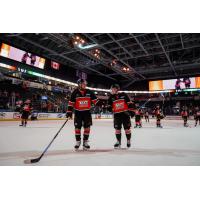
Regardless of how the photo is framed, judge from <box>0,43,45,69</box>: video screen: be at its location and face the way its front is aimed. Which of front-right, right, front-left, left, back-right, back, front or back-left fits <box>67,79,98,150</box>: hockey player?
front-right

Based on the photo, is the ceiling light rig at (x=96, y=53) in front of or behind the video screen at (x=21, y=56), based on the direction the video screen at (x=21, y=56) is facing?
in front

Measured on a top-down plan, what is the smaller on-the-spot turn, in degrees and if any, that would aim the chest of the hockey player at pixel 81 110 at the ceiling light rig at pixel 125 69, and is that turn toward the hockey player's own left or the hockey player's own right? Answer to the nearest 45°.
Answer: approximately 180°

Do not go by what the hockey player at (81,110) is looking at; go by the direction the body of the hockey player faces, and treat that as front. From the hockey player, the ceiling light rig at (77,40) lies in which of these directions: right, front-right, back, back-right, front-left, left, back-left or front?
back

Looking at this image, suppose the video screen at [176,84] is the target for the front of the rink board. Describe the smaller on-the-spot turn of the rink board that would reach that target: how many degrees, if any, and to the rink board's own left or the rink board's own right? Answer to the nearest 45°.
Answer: approximately 90° to the rink board's own left

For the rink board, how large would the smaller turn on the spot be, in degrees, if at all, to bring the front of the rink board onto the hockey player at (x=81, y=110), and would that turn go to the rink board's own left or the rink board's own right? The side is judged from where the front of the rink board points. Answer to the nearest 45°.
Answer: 0° — it already faces them

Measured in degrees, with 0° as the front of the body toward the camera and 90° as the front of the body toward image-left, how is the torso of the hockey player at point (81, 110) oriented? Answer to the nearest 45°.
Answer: approximately 0°

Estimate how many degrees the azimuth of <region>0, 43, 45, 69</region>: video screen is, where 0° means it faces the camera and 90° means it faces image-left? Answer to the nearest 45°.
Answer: approximately 315°

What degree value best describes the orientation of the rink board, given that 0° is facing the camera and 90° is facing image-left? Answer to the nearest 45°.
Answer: approximately 0°

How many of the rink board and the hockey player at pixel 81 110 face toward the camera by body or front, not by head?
2

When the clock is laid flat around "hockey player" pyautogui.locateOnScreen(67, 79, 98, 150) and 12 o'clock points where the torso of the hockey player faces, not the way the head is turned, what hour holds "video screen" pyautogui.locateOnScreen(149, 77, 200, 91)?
The video screen is roughly at 7 o'clock from the hockey player.
